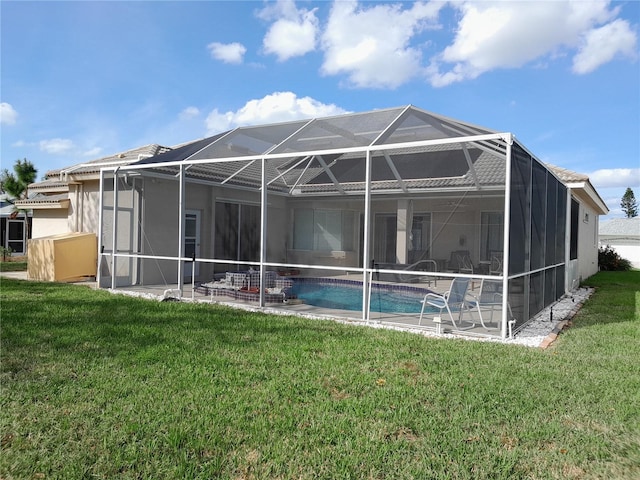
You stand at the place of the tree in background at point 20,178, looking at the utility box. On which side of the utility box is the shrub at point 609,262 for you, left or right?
left

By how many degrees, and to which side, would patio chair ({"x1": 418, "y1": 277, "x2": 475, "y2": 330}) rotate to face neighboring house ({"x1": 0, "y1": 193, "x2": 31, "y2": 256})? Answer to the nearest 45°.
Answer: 0° — it already faces it

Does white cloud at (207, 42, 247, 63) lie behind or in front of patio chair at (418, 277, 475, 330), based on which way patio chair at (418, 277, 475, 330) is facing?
in front

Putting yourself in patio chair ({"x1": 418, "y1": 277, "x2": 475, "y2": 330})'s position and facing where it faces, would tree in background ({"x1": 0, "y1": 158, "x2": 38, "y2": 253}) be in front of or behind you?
in front

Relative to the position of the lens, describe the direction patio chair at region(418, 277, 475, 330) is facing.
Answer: facing away from the viewer and to the left of the viewer

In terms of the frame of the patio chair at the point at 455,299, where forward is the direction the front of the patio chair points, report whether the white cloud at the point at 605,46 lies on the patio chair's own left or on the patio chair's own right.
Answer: on the patio chair's own right

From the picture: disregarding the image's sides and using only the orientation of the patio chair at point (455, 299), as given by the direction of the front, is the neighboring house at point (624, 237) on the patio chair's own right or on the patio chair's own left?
on the patio chair's own right
